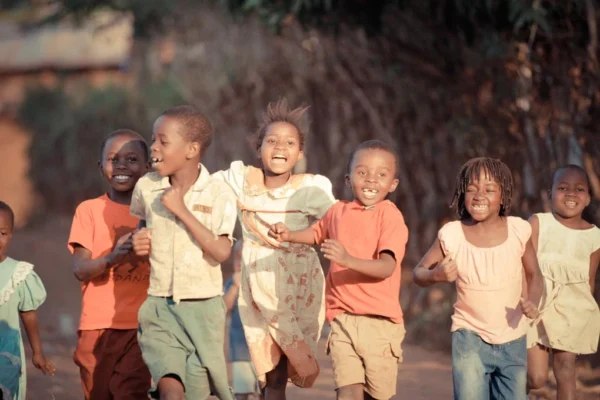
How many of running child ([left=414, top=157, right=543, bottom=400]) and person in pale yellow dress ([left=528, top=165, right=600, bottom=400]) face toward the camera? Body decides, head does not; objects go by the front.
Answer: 2

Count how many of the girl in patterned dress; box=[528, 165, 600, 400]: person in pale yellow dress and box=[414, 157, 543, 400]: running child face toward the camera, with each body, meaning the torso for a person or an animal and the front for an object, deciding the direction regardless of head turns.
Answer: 3

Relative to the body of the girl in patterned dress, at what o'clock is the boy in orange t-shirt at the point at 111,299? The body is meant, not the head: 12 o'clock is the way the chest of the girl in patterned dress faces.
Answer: The boy in orange t-shirt is roughly at 3 o'clock from the girl in patterned dress.

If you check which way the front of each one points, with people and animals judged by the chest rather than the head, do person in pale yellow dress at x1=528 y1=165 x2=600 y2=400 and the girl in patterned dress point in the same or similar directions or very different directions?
same or similar directions

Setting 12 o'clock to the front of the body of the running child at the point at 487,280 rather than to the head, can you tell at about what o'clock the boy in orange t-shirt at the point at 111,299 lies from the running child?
The boy in orange t-shirt is roughly at 3 o'clock from the running child.

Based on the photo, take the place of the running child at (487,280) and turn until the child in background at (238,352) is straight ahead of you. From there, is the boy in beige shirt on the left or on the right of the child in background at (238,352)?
left

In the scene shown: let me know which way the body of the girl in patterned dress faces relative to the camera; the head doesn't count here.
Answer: toward the camera

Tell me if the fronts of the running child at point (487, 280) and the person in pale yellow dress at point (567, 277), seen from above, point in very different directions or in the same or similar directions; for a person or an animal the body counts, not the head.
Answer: same or similar directions

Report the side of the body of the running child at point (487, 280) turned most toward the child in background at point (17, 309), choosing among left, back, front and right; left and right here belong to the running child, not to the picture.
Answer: right

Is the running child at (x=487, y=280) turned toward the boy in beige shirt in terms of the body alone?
no

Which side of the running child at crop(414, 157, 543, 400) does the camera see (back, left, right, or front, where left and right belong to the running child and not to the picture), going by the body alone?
front

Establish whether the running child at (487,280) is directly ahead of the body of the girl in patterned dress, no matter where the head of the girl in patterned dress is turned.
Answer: no

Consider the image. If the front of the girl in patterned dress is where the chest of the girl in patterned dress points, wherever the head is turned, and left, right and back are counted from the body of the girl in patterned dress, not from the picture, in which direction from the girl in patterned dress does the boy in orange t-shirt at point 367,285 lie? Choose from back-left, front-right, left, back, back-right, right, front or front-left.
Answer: front-left

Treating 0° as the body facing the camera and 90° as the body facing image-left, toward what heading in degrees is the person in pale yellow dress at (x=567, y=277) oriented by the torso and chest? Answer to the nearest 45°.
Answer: approximately 0°

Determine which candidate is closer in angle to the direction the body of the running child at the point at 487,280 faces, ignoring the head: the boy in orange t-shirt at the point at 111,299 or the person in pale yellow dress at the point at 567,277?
the boy in orange t-shirt

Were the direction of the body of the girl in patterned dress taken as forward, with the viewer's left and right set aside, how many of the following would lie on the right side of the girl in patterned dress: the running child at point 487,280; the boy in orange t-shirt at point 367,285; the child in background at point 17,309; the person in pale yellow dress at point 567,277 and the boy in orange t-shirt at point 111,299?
2
